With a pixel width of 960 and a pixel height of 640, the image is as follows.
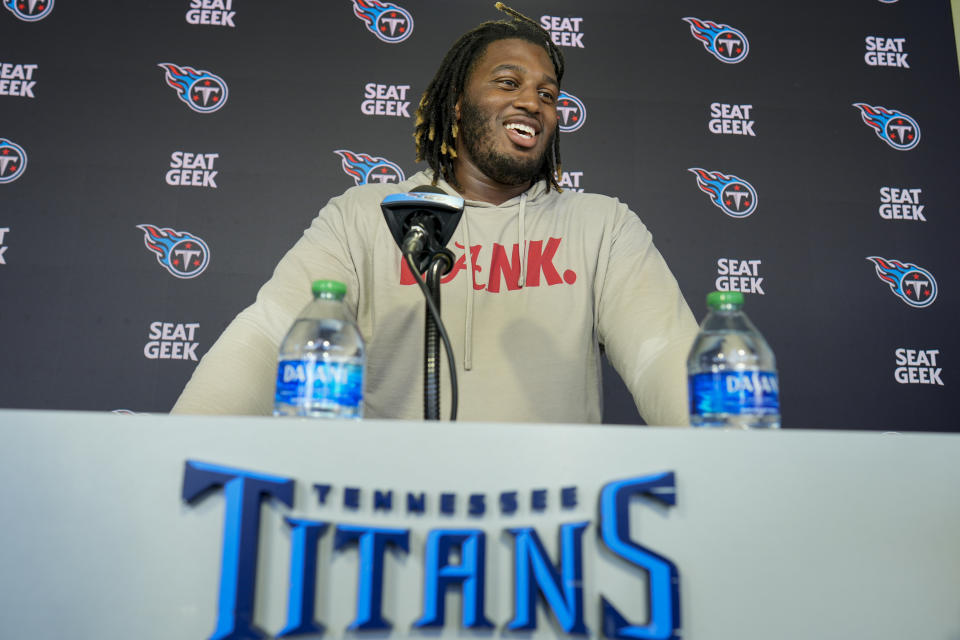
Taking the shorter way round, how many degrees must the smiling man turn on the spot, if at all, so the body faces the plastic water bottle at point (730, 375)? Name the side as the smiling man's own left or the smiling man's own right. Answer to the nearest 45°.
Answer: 0° — they already face it

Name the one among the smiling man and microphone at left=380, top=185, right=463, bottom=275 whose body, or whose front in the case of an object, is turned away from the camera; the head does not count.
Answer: the microphone

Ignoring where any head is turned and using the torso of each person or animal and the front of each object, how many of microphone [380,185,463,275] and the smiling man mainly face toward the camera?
1

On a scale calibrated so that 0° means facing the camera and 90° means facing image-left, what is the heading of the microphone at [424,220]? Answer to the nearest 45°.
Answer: approximately 180°

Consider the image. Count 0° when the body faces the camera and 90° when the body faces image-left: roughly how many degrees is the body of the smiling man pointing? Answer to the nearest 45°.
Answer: approximately 0°

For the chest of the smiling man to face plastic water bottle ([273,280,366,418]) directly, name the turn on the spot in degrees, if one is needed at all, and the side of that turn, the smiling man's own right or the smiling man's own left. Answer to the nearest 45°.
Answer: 0° — they already face it

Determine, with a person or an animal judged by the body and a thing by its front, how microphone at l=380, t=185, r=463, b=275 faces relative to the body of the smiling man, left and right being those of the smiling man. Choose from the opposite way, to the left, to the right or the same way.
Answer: the opposite way
